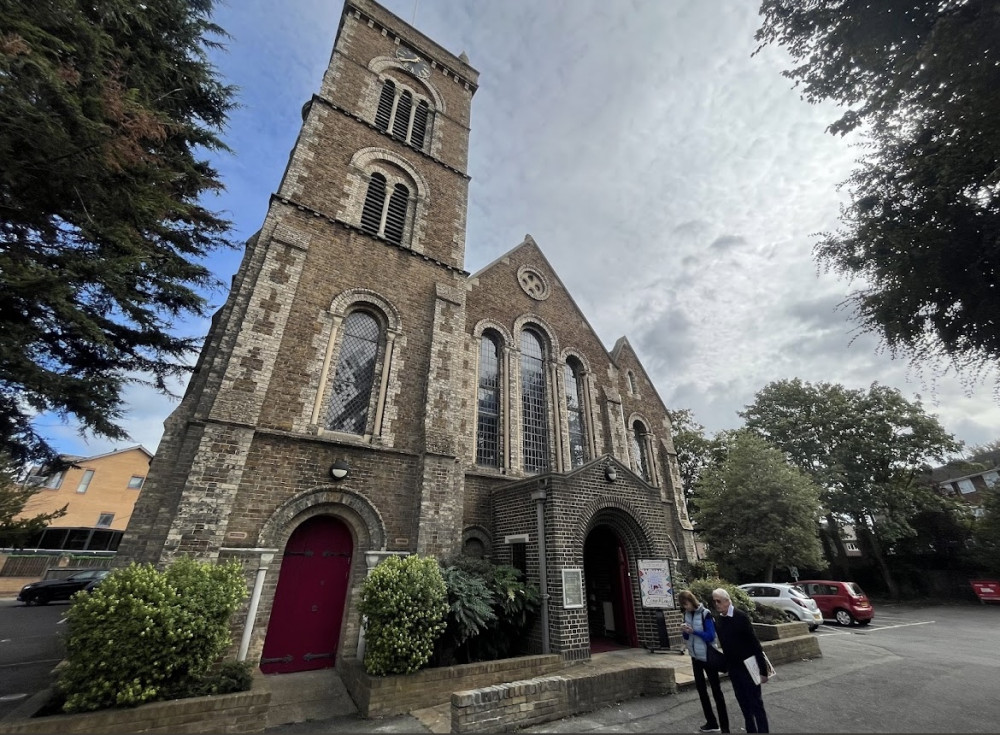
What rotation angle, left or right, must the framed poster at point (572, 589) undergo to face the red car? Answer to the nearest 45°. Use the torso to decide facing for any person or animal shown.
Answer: approximately 90° to its left

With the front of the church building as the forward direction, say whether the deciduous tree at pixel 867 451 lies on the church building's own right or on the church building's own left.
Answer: on the church building's own left

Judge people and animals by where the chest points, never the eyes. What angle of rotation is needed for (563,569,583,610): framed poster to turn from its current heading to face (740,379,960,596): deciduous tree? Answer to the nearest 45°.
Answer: approximately 90° to its left

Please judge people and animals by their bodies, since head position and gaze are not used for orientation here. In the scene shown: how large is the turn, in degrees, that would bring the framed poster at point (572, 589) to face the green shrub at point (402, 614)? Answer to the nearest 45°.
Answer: approximately 90° to its right

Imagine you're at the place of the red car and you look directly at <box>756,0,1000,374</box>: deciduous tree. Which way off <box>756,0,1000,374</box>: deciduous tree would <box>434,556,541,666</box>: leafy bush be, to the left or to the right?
right

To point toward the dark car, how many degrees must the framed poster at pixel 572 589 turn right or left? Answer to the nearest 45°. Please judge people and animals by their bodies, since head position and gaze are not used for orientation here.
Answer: approximately 135° to its right

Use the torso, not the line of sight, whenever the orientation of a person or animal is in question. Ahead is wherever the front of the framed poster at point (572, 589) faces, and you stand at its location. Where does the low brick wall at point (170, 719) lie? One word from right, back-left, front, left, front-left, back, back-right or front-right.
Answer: right

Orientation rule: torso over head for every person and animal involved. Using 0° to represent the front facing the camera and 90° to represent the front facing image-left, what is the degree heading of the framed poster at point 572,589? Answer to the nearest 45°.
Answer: approximately 315°

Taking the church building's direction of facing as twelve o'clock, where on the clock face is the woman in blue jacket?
The woman in blue jacket is roughly at 12 o'clock from the church building.

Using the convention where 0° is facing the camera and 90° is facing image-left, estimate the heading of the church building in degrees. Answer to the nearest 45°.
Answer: approximately 315°

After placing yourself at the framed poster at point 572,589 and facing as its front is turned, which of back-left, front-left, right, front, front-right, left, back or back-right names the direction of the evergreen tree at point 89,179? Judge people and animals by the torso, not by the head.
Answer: right
